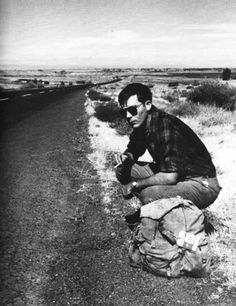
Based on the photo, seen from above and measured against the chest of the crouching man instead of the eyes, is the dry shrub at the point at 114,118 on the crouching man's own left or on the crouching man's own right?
on the crouching man's own right

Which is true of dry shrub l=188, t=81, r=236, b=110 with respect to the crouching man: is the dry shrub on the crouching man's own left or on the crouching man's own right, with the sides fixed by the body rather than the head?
on the crouching man's own right

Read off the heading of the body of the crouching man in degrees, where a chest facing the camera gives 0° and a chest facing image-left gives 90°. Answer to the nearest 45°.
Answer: approximately 90°
